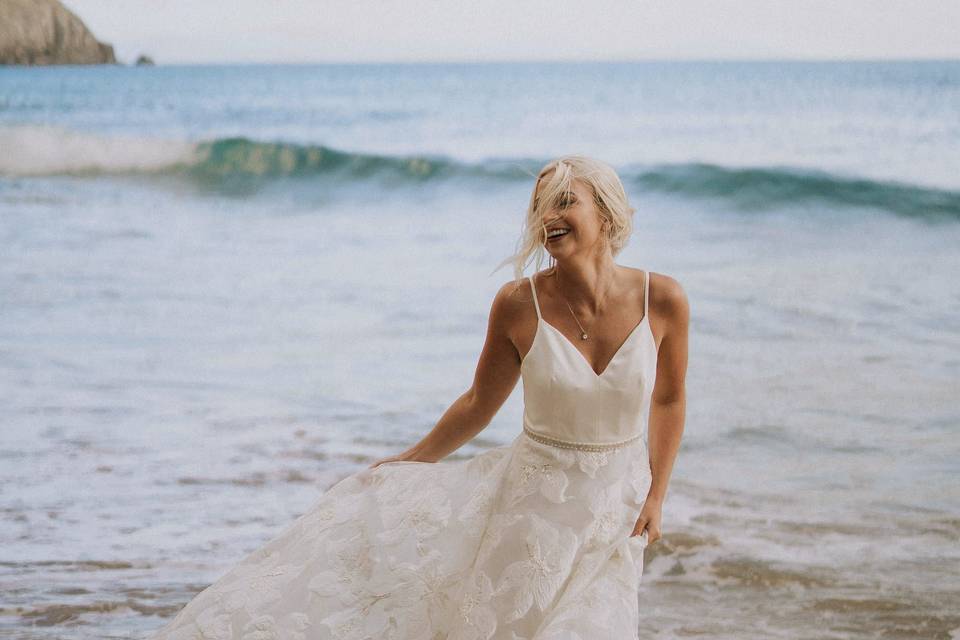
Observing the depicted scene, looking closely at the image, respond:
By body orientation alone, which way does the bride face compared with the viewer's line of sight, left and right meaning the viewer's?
facing the viewer

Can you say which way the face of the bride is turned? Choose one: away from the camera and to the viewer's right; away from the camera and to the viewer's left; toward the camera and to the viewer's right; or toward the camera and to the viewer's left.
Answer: toward the camera and to the viewer's left

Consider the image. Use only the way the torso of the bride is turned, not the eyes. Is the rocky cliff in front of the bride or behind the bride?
behind
